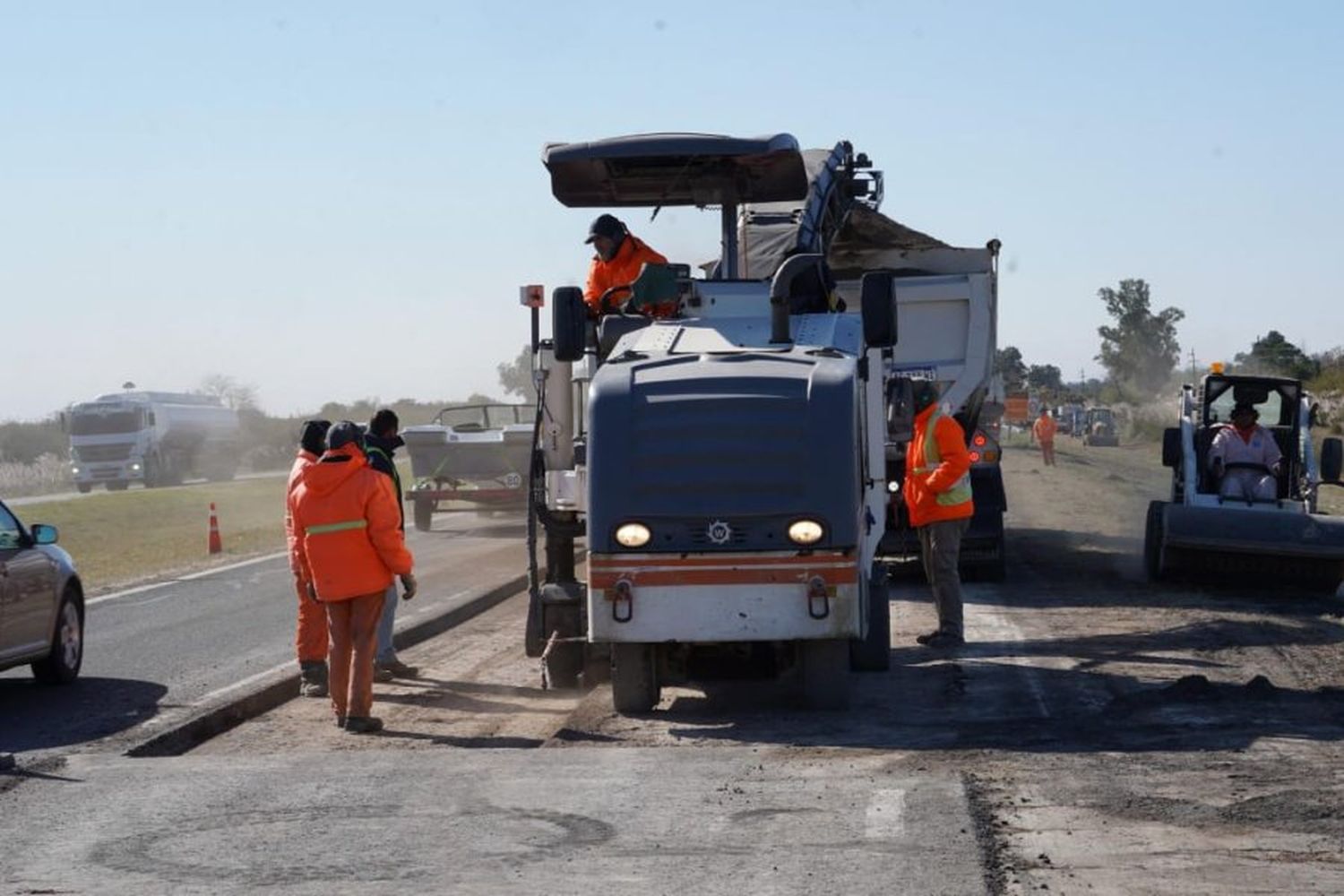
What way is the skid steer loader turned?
toward the camera

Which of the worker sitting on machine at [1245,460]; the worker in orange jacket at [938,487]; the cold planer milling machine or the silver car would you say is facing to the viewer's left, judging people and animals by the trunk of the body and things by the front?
the worker in orange jacket

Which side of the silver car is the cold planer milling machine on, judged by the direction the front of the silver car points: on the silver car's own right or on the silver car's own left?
on the silver car's own right

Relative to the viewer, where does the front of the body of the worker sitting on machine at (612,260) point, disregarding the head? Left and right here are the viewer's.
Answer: facing the viewer and to the left of the viewer

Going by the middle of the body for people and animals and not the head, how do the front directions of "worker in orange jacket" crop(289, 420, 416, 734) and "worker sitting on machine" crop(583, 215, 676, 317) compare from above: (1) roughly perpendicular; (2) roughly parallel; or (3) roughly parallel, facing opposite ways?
roughly parallel, facing opposite ways

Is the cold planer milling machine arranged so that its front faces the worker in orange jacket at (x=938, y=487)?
no

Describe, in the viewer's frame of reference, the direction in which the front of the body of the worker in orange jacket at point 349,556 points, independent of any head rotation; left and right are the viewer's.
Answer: facing away from the viewer and to the right of the viewer

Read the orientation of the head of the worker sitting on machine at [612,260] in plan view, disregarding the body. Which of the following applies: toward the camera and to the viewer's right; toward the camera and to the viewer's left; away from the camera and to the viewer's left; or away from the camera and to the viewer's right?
toward the camera and to the viewer's left

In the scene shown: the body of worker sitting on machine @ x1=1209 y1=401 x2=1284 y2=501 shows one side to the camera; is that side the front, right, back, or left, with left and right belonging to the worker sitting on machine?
front

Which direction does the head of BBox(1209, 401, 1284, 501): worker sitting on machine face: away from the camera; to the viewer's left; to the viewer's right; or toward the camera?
toward the camera

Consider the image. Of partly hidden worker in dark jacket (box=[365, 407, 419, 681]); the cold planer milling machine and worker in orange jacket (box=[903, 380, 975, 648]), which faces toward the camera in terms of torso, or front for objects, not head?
the cold planer milling machine

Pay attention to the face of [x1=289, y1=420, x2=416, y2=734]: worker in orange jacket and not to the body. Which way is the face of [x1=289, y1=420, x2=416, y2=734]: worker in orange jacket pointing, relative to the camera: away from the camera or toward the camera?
away from the camera

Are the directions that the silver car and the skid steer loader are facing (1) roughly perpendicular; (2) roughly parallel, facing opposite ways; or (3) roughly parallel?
roughly parallel, facing opposite ways

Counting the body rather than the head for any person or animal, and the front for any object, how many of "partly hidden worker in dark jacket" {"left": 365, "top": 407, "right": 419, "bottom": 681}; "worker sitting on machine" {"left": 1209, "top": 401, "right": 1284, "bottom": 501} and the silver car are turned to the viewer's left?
0
